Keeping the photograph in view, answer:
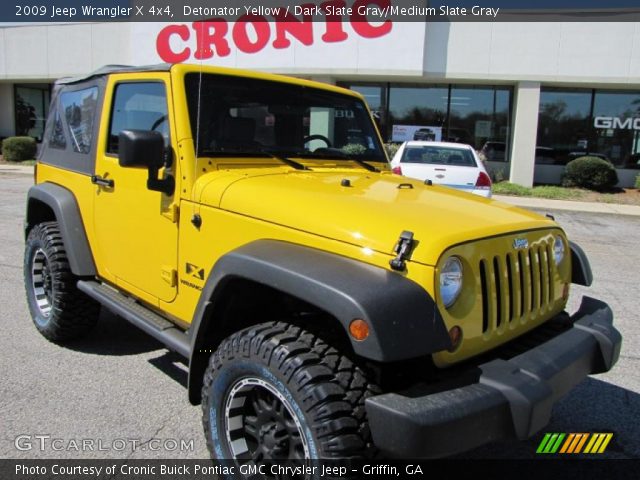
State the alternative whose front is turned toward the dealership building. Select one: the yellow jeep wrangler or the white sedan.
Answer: the white sedan

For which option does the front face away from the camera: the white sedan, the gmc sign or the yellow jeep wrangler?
the white sedan

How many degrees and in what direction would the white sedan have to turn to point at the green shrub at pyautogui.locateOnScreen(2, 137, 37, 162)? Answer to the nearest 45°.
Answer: approximately 45° to its left

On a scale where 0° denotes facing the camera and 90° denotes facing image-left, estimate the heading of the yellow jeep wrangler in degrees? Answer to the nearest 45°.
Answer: approximately 315°

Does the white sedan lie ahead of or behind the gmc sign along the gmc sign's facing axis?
ahead

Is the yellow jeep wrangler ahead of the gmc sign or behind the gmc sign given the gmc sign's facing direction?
ahead

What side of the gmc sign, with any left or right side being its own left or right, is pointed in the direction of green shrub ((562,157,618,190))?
front

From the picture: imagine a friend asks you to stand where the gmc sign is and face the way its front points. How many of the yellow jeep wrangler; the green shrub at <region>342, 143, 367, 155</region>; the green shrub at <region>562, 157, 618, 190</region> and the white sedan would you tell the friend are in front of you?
4

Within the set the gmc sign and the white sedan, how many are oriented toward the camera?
1

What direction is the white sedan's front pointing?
away from the camera

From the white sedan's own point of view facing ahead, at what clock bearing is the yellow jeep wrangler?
The yellow jeep wrangler is roughly at 6 o'clock from the white sedan.

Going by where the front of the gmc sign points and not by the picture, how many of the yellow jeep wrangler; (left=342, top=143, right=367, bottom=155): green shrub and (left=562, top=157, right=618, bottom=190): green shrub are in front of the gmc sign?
3

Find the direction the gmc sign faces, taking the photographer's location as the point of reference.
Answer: facing the viewer

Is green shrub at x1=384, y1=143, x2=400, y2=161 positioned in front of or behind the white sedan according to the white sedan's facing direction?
in front

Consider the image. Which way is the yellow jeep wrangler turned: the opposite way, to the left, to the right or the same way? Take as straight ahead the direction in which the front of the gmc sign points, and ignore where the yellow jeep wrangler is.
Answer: to the left

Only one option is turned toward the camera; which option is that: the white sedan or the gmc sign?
the gmc sign
